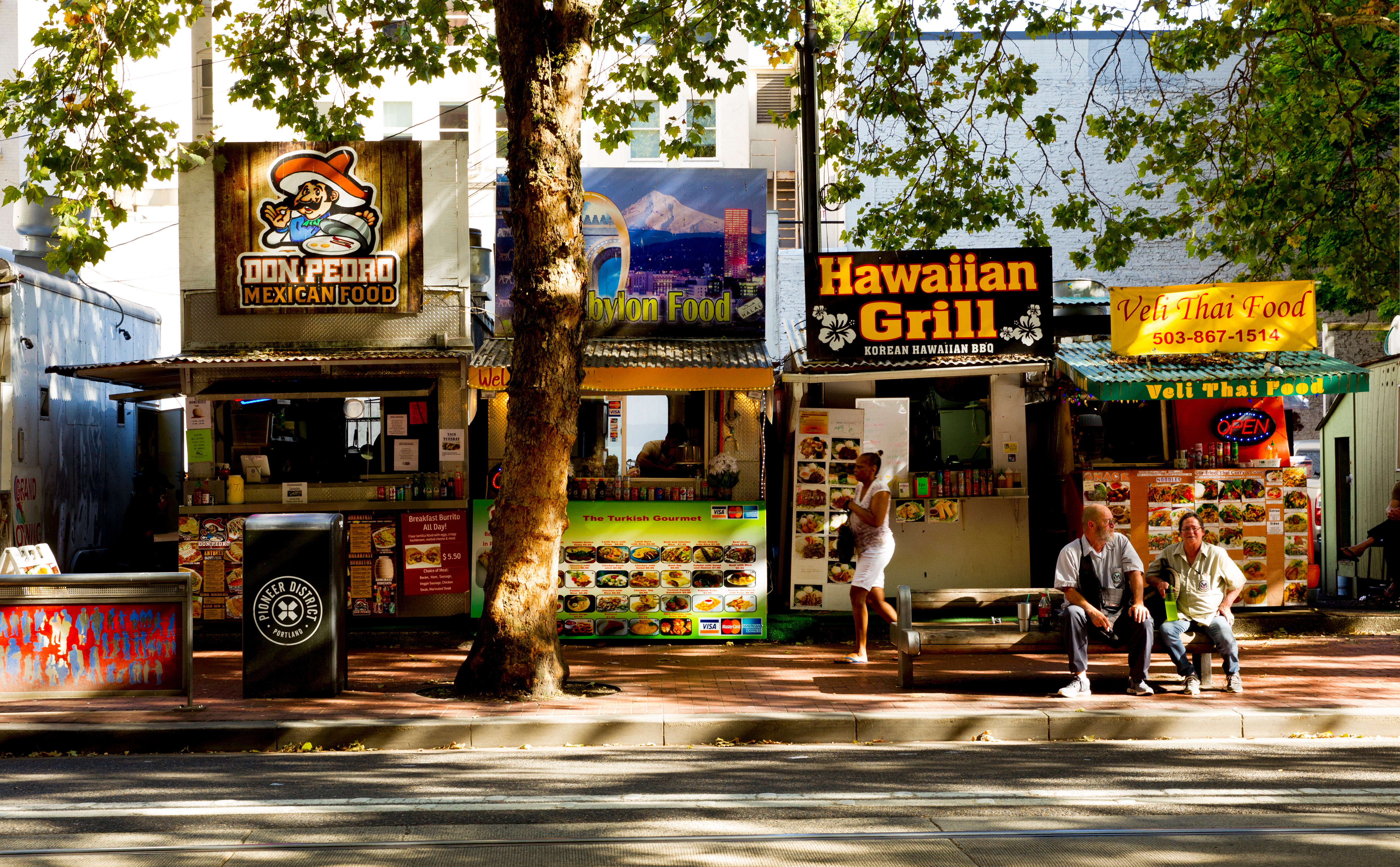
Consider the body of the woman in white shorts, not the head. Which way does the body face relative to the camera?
to the viewer's left

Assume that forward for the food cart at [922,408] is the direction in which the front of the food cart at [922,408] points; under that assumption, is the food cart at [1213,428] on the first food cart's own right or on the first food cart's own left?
on the first food cart's own left

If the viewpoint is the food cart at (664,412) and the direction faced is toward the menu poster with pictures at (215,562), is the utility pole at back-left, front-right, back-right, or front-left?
back-right

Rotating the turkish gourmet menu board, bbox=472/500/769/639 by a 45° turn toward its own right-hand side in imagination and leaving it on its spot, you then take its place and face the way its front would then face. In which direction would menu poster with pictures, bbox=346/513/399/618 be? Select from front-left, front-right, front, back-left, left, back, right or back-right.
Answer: front-right

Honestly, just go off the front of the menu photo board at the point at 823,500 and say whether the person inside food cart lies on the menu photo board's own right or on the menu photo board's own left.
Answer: on the menu photo board's own right

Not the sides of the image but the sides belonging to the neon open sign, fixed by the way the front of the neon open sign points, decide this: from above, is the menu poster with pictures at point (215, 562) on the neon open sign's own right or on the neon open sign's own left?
on the neon open sign's own right

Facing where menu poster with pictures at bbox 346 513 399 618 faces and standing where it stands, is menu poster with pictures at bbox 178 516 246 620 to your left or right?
on your right

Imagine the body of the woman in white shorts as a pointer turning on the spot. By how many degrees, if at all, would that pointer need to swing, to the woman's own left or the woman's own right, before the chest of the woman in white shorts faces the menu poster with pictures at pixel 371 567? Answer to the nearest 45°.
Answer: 0° — they already face it

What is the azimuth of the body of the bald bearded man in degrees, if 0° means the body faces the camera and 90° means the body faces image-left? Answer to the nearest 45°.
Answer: approximately 0°

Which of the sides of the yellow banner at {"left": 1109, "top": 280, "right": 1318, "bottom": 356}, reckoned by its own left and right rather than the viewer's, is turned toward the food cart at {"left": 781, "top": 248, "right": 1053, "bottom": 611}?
right
